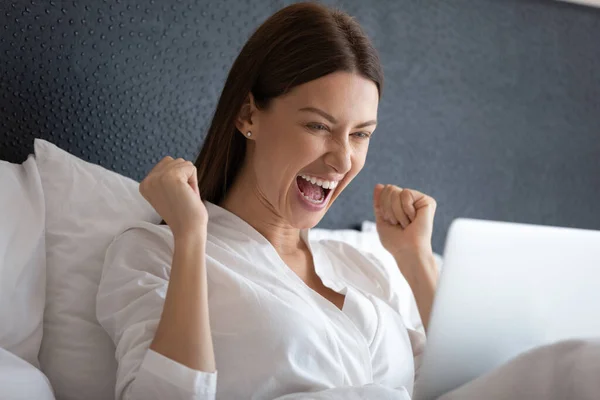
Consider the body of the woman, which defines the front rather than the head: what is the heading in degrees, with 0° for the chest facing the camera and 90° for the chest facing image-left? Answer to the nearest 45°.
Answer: approximately 315°

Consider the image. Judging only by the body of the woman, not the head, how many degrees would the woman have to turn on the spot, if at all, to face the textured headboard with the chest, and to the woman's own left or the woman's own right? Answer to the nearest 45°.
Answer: approximately 135° to the woman's own left

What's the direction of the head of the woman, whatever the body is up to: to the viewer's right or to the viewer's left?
to the viewer's right
